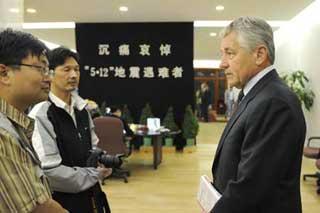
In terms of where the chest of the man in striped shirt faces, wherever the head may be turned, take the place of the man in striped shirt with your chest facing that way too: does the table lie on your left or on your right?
on your left

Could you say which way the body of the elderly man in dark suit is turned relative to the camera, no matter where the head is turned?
to the viewer's left

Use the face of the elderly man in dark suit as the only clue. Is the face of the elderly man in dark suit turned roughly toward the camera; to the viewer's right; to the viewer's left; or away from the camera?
to the viewer's left

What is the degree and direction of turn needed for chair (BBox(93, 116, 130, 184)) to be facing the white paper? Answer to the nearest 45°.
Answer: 0° — it already faces it

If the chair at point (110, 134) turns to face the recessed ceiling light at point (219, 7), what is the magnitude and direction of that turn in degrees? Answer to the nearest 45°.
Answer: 0° — it already faces it

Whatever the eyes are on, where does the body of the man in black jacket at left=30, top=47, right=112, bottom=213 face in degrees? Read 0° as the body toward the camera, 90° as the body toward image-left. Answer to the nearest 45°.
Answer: approximately 315°

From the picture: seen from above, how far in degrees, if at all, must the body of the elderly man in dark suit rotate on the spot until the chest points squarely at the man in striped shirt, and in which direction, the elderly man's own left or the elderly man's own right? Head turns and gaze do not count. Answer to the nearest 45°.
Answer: approximately 45° to the elderly man's own left

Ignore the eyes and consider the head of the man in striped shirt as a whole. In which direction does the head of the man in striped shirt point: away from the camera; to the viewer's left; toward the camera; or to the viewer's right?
to the viewer's right

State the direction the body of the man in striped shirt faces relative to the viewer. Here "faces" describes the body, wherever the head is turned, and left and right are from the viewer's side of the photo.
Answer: facing to the right of the viewer

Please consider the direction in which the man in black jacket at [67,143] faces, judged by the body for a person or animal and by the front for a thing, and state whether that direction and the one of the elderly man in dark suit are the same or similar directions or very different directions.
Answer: very different directions

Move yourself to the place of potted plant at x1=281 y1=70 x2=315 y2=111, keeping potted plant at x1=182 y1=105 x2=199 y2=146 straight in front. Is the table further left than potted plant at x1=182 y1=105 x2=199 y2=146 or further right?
left

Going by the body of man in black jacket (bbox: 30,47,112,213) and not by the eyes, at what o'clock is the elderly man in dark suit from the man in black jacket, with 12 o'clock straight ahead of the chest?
The elderly man in dark suit is roughly at 12 o'clock from the man in black jacket.

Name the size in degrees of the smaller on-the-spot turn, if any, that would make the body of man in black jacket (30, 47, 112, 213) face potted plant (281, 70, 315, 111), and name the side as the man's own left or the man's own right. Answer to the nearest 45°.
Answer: approximately 90° to the man's own left
